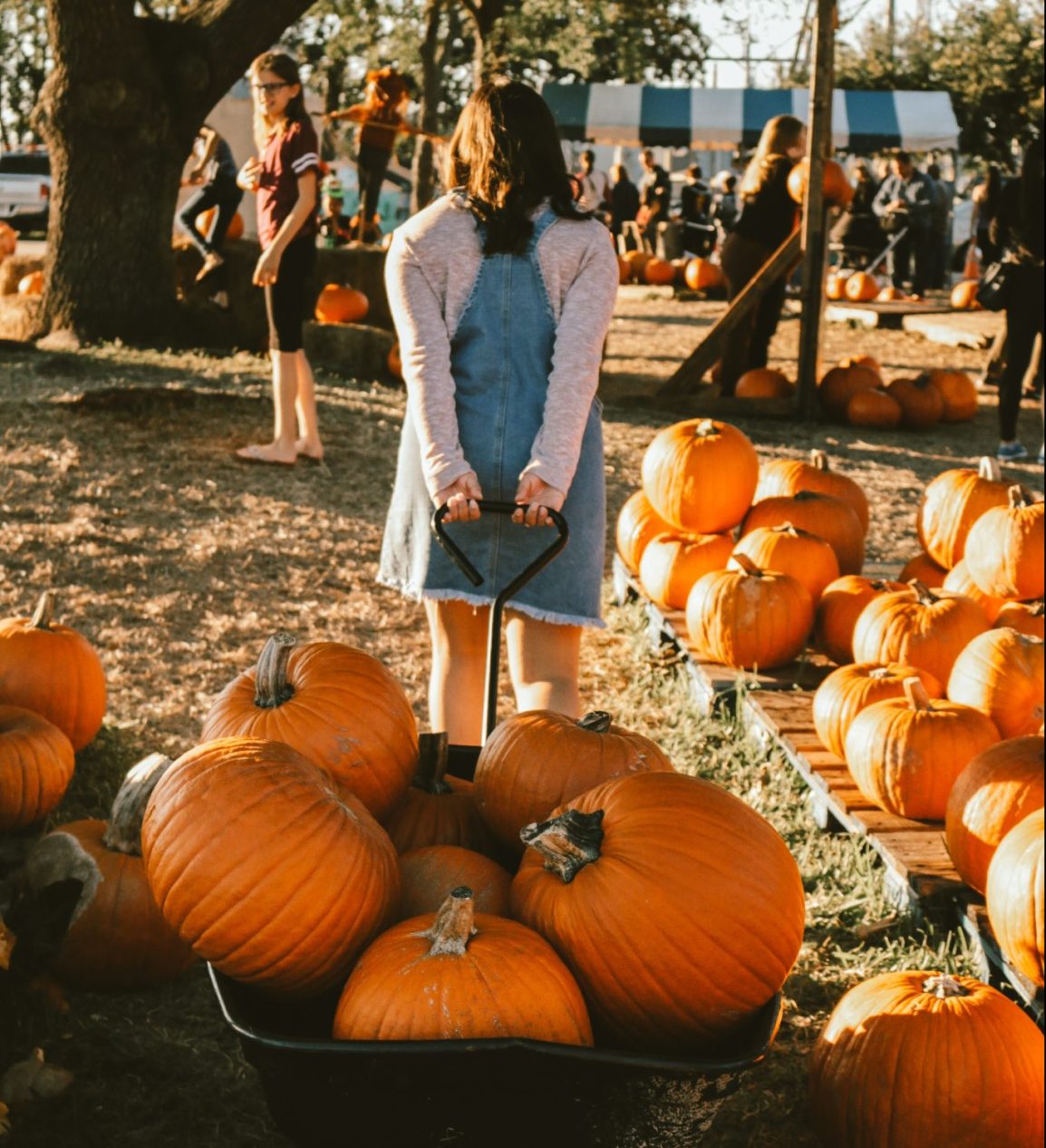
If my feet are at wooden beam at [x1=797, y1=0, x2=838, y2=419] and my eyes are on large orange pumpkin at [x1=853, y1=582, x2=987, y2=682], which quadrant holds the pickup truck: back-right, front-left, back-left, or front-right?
back-right

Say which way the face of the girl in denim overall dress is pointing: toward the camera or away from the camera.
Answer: away from the camera

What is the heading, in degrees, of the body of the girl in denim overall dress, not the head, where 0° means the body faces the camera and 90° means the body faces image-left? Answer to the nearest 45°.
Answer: approximately 180°

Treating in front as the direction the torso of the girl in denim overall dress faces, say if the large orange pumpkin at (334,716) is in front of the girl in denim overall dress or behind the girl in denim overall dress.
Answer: behind

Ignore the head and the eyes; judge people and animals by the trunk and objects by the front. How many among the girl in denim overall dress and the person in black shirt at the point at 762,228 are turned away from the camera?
1
